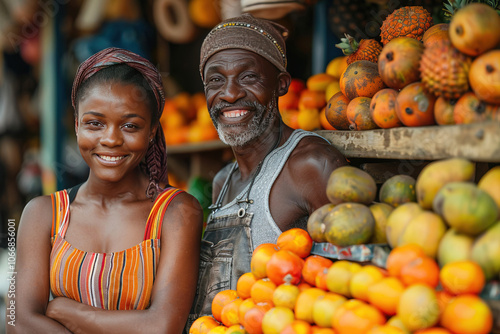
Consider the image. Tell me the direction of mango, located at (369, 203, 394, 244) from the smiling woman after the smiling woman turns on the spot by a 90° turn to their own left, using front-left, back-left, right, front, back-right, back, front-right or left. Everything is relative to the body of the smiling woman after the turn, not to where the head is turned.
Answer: front-right

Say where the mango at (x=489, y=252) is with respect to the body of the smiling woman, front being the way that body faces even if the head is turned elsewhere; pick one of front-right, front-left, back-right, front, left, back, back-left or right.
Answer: front-left

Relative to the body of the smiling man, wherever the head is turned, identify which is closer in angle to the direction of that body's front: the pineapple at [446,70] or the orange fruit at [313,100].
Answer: the pineapple

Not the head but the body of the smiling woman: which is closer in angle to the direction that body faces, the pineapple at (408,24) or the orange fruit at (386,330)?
the orange fruit

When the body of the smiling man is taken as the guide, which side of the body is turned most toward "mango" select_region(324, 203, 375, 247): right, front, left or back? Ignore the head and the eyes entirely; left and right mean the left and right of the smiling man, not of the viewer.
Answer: left

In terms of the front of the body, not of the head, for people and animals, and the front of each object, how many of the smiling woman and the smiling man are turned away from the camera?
0

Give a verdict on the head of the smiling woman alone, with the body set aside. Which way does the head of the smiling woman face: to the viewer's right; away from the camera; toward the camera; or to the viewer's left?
toward the camera

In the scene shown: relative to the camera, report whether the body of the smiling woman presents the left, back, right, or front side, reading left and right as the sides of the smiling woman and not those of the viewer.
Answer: front

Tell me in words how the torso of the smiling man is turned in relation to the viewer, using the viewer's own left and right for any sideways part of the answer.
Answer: facing the viewer and to the left of the viewer
